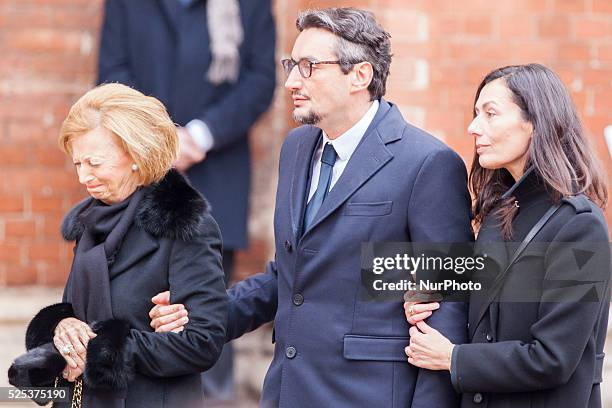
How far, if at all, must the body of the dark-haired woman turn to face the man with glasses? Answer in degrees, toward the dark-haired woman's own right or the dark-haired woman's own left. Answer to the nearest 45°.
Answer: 0° — they already face them

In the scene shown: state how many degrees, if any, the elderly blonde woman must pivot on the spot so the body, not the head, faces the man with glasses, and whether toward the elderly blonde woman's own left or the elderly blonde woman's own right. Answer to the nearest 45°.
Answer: approximately 135° to the elderly blonde woman's own left

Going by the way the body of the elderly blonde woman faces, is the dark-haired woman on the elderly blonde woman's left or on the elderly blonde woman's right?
on the elderly blonde woman's left

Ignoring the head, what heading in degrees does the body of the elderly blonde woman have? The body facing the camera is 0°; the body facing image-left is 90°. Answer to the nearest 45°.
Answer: approximately 45°

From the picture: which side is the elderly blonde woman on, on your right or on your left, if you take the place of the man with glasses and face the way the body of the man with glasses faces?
on your right

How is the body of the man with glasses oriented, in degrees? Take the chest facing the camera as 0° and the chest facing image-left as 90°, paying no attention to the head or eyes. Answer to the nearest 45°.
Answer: approximately 45°

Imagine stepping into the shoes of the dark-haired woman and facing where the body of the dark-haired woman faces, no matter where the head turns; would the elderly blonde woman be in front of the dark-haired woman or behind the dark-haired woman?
in front

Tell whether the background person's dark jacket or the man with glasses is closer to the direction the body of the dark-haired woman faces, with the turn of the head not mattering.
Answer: the man with glasses
